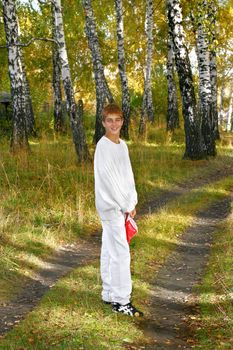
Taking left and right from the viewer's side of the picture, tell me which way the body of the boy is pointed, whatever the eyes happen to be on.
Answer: facing the viewer and to the right of the viewer

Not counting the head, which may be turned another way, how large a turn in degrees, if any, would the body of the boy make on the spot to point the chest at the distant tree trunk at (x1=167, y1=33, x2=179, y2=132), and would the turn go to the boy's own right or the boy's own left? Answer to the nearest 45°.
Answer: approximately 135° to the boy's own left

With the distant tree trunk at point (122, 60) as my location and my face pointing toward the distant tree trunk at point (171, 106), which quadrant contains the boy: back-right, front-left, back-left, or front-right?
back-right

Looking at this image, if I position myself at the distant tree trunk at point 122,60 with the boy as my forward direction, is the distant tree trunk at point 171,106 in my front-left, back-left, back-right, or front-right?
back-left

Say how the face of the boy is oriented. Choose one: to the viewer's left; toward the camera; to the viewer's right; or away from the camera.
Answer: toward the camera

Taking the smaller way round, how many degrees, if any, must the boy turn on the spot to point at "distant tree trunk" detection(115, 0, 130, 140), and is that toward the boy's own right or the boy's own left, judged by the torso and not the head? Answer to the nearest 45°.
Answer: approximately 135° to the boy's own left
